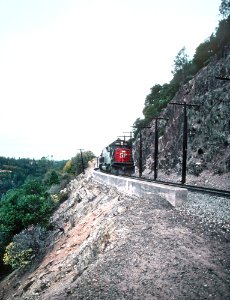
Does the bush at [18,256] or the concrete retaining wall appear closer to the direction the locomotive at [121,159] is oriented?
the concrete retaining wall

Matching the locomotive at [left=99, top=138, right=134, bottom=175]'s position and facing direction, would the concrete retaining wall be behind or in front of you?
in front

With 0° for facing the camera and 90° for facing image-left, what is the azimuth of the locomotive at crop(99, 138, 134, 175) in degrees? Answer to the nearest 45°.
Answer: approximately 315°

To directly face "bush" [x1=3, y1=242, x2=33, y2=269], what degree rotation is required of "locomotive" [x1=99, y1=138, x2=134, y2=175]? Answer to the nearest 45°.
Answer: approximately 90° to its right

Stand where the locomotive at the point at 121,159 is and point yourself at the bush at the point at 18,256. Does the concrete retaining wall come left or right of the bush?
left
